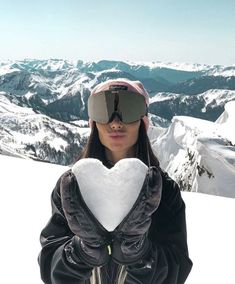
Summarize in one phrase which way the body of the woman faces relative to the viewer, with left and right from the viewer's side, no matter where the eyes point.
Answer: facing the viewer
